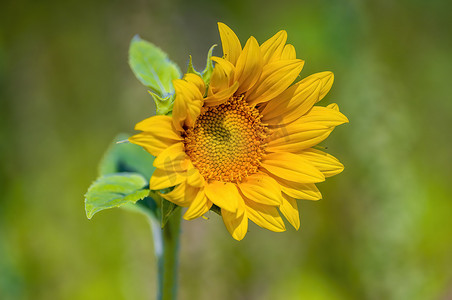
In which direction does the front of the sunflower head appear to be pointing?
toward the camera
